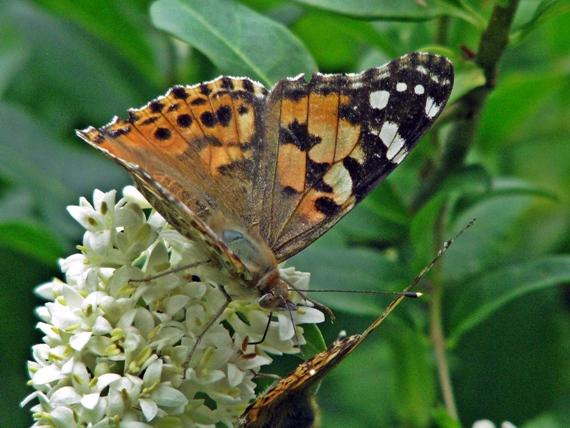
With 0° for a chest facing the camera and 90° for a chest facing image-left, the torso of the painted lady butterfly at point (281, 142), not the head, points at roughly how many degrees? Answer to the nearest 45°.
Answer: approximately 315°
